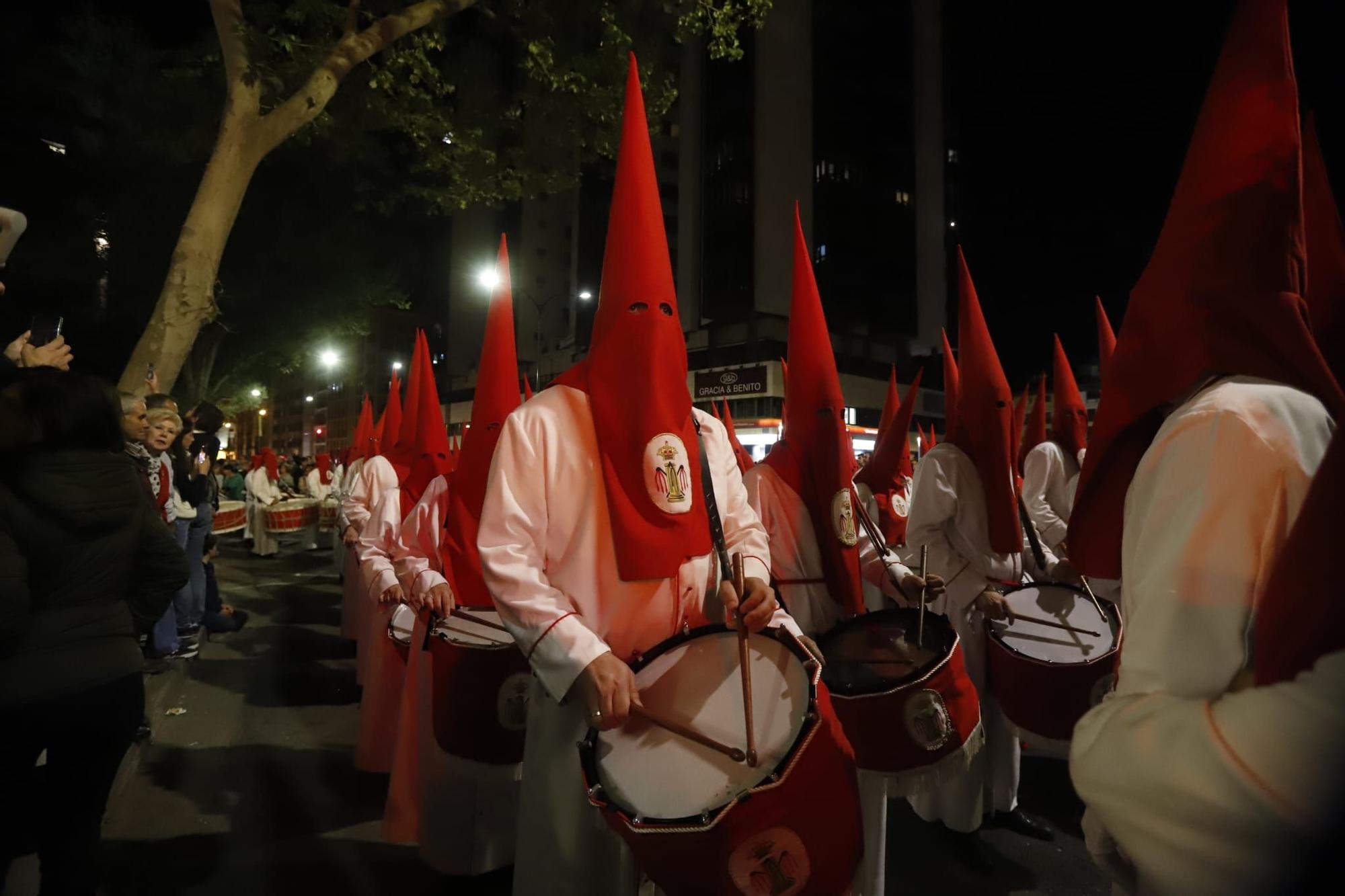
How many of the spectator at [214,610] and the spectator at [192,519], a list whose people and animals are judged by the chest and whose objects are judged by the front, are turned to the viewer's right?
2

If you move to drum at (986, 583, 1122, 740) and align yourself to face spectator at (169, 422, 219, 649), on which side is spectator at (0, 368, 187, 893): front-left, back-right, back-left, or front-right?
front-left

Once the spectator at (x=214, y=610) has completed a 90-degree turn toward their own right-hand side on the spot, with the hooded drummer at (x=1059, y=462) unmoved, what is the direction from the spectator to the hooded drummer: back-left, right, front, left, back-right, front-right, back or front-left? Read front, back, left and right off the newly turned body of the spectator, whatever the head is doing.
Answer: front-left

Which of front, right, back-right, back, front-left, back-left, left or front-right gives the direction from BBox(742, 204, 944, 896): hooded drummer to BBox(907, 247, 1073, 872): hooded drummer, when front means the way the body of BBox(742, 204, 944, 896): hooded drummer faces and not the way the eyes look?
left

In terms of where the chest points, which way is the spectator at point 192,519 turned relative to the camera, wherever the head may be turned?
to the viewer's right

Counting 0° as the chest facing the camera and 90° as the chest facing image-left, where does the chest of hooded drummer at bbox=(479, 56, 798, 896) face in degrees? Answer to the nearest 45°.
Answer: approximately 315°

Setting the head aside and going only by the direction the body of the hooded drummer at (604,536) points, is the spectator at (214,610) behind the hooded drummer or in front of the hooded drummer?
behind

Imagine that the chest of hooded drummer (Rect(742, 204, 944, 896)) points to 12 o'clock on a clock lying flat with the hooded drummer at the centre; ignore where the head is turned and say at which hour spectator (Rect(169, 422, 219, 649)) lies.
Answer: The spectator is roughly at 5 o'clock from the hooded drummer.

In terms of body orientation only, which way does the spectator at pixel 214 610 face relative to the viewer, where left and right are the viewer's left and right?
facing to the right of the viewer

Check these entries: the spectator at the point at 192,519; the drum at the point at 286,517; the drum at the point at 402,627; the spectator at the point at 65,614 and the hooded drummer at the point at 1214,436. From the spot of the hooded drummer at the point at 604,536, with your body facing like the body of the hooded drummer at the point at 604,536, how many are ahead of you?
1

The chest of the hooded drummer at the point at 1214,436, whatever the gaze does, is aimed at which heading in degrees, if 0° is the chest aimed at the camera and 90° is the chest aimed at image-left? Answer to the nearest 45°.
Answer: approximately 90°

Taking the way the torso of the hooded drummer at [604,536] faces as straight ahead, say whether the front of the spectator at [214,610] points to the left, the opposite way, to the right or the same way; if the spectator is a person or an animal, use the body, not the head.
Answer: to the left
